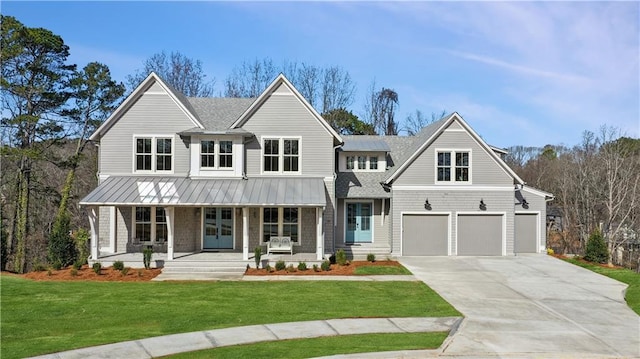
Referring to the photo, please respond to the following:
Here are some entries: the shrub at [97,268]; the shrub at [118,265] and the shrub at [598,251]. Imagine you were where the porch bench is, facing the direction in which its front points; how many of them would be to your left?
1

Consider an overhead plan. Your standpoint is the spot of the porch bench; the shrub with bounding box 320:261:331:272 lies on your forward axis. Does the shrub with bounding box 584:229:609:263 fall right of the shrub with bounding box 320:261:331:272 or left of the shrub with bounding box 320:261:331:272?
left

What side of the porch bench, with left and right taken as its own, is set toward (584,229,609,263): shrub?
left

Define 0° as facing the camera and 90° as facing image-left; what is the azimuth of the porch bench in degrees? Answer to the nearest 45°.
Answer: approximately 0°

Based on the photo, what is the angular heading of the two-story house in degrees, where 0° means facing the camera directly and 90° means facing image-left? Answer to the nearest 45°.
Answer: approximately 0°

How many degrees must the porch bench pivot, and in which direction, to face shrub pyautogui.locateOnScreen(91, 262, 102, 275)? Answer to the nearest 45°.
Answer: approximately 90° to its right

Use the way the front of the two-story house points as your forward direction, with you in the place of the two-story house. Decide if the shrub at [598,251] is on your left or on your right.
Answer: on your left

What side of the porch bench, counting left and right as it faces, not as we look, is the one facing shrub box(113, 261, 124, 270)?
right
